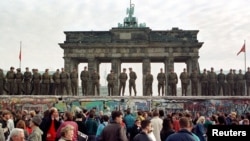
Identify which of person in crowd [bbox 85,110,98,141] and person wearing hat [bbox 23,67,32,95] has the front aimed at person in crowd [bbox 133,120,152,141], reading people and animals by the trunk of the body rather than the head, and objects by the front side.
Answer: the person wearing hat

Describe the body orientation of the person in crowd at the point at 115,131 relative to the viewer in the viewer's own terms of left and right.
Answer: facing away from the viewer and to the right of the viewer

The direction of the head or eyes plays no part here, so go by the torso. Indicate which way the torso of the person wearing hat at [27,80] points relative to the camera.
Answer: toward the camera

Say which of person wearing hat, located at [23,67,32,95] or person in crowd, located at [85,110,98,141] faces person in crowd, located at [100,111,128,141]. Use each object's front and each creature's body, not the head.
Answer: the person wearing hat

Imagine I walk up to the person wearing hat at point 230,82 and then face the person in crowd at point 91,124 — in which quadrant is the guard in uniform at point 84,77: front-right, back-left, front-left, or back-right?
front-right

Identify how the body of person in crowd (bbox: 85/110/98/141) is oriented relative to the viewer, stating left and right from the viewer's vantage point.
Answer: facing away from the viewer

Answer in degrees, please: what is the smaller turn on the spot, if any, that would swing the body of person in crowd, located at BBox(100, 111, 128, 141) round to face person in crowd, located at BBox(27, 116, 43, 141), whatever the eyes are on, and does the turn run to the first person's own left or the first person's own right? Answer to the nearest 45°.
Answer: approximately 135° to the first person's own left

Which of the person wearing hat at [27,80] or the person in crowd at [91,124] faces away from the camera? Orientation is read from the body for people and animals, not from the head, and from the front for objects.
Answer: the person in crowd

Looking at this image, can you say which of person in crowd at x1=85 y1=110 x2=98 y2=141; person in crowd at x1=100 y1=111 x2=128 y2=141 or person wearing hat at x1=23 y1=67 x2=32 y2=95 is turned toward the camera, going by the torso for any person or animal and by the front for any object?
the person wearing hat

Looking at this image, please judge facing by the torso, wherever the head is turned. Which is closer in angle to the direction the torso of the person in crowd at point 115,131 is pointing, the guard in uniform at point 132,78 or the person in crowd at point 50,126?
the guard in uniform

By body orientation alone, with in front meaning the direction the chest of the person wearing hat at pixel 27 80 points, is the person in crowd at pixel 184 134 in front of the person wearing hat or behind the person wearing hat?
in front

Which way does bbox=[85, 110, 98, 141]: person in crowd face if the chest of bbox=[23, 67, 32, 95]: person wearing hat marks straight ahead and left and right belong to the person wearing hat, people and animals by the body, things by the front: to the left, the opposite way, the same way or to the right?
the opposite way

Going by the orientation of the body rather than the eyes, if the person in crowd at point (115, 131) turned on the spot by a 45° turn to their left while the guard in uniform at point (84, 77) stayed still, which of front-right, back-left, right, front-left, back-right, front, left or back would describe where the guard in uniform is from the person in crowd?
front

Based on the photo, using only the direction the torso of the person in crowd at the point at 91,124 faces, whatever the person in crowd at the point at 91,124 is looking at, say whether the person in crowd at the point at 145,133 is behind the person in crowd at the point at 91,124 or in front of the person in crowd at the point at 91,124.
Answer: behind
